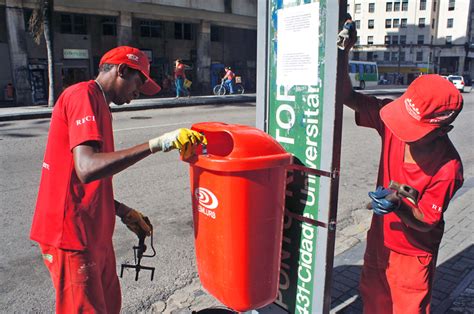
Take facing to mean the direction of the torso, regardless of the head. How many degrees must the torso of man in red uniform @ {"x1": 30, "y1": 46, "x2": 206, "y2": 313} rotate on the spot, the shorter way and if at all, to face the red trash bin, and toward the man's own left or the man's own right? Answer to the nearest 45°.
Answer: approximately 45° to the man's own right

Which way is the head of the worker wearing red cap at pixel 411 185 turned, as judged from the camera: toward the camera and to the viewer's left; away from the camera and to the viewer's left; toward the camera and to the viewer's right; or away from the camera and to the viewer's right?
toward the camera and to the viewer's left

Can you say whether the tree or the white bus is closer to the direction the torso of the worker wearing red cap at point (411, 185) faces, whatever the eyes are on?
the tree

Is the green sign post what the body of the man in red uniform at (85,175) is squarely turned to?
yes

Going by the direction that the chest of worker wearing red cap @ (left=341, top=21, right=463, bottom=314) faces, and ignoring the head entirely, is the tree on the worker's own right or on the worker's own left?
on the worker's own right

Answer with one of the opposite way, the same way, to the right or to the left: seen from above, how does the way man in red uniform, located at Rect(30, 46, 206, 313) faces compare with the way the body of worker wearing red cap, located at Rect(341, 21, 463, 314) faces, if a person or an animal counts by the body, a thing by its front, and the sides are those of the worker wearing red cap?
the opposite way

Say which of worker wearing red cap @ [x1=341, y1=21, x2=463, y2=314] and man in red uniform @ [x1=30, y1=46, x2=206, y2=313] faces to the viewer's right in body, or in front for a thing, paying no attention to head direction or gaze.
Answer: the man in red uniform

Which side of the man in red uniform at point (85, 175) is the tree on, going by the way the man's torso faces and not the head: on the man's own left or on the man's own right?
on the man's own left

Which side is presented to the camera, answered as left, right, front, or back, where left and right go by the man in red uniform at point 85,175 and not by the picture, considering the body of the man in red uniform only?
right

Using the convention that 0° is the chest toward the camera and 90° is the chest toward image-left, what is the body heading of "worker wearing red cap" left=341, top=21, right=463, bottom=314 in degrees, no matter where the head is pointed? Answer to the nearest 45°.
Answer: approximately 45°

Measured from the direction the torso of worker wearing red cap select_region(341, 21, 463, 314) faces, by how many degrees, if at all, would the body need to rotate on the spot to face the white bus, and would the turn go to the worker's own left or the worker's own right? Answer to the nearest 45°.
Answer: approximately 135° to the worker's own right

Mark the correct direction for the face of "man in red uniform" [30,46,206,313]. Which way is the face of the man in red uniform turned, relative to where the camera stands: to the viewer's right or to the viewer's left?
to the viewer's right

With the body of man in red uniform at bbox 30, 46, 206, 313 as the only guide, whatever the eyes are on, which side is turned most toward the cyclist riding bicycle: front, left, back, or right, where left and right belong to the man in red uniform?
left

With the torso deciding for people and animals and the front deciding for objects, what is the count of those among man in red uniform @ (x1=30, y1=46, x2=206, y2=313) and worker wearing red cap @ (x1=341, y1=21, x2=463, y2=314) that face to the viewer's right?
1
